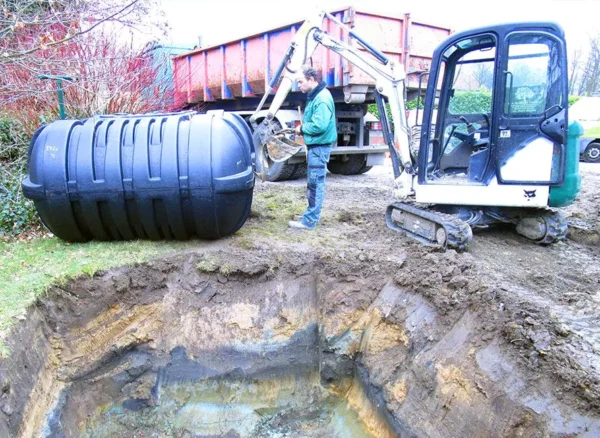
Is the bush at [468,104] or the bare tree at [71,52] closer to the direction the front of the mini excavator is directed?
the bare tree

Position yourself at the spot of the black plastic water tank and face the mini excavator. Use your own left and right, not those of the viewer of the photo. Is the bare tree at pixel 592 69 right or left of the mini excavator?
left

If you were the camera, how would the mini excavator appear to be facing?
facing to the left of the viewer

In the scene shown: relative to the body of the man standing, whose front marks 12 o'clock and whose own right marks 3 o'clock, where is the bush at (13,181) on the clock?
The bush is roughly at 12 o'clock from the man standing.

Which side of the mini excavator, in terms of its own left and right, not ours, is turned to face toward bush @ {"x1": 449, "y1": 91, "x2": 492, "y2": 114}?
right

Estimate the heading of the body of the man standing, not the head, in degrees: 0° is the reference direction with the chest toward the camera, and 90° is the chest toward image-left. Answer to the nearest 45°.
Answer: approximately 90°

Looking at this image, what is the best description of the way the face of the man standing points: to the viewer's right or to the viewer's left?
to the viewer's left

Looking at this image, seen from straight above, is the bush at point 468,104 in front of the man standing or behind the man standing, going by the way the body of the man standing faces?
behind

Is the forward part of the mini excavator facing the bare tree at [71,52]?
yes

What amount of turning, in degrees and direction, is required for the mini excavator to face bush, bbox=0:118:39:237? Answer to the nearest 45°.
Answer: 0° — it already faces it
